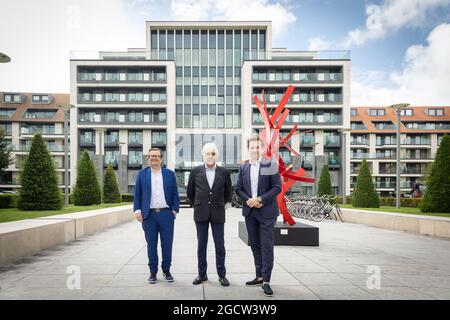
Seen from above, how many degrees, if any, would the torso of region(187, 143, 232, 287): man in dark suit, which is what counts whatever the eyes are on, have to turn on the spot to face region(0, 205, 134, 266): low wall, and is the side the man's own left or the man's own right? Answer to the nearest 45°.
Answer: approximately 135° to the man's own right

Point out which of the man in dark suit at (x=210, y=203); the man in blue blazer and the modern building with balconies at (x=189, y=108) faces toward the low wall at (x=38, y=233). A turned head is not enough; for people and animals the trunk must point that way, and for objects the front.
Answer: the modern building with balconies

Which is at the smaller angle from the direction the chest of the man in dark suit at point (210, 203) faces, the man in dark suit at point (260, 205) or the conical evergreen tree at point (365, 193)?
the man in dark suit

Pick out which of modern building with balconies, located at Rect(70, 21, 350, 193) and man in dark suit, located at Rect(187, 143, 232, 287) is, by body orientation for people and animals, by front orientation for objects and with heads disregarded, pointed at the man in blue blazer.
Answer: the modern building with balconies

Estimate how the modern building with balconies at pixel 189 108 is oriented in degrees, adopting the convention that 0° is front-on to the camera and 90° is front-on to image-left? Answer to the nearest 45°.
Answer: approximately 0°

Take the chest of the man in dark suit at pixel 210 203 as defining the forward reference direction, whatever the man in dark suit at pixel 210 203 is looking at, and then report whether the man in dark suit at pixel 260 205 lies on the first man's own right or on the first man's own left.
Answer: on the first man's own left

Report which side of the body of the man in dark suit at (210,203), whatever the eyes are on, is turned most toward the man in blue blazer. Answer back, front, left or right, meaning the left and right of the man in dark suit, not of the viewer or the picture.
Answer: right

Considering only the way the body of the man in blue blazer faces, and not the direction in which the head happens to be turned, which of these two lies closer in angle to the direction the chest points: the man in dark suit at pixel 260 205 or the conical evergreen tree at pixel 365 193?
the man in dark suit
